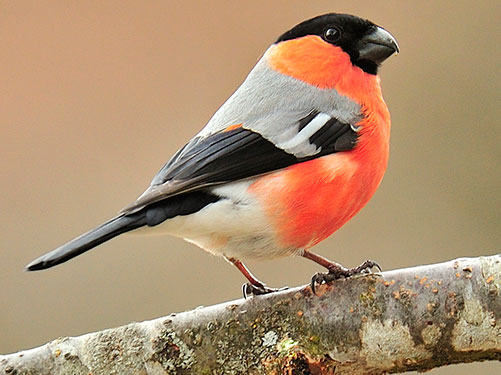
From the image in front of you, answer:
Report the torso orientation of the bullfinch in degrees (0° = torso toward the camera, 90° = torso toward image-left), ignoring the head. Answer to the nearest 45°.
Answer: approximately 270°
